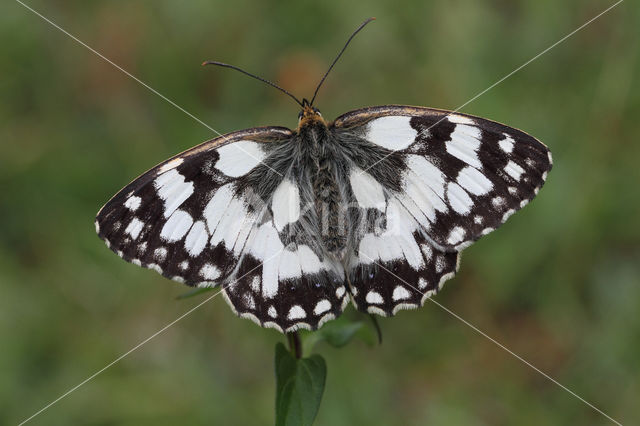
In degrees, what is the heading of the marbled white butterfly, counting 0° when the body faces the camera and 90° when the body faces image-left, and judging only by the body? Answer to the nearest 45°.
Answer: approximately 180°

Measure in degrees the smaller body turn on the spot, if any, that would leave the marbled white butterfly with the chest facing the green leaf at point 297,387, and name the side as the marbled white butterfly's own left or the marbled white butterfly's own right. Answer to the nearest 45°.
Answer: approximately 135° to the marbled white butterfly's own left
